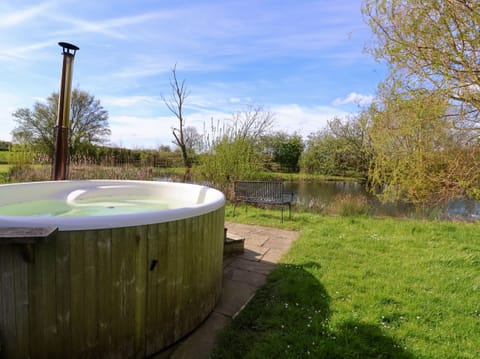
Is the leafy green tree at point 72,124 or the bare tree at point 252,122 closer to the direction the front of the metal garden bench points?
the bare tree

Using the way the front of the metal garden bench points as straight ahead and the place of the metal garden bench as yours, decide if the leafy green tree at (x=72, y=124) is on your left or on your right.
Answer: on your left

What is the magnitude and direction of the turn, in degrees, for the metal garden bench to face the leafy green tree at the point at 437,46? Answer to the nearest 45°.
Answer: approximately 90° to its right

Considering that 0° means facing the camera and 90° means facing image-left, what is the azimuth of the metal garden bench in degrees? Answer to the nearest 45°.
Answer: approximately 225°

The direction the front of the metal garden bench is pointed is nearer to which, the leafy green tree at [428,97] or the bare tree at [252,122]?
the leafy green tree

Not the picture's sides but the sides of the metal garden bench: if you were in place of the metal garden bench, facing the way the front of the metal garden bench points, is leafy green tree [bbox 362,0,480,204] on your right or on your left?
on your right

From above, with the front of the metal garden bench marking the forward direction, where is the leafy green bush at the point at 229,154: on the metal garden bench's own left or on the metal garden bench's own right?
on the metal garden bench's own left
